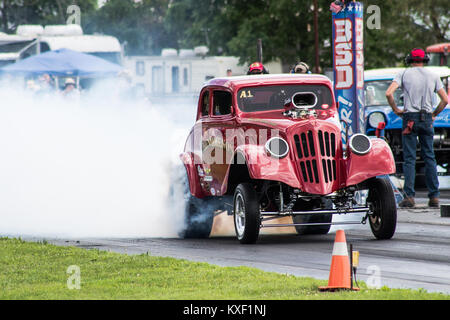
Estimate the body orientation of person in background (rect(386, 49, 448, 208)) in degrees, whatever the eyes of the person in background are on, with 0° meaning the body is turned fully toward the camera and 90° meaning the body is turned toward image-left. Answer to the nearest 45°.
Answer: approximately 180°

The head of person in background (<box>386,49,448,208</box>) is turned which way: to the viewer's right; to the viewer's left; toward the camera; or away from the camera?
away from the camera

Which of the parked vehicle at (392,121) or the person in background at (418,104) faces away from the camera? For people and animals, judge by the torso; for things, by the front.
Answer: the person in background

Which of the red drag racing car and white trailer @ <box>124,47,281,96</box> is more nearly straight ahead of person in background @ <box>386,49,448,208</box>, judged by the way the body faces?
the white trailer

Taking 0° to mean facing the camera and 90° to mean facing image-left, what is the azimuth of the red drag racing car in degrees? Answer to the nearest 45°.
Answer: approximately 315°

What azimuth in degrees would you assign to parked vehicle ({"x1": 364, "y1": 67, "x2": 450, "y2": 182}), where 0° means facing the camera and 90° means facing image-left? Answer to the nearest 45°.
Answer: approximately 45°

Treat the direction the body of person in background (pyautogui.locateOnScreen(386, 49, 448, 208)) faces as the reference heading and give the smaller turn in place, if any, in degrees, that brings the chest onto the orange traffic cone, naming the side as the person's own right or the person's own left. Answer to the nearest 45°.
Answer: approximately 180°

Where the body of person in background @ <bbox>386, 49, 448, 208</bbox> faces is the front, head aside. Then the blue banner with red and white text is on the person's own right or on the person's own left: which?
on the person's own left

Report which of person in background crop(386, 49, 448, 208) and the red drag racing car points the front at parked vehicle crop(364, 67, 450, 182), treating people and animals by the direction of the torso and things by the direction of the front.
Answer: the person in background

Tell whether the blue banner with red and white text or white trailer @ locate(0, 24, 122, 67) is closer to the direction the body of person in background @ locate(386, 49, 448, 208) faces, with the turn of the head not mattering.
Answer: the white trailer

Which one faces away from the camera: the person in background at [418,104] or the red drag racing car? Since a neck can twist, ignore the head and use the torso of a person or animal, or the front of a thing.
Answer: the person in background

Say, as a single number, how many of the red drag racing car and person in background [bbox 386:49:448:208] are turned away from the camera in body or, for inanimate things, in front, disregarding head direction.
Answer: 1

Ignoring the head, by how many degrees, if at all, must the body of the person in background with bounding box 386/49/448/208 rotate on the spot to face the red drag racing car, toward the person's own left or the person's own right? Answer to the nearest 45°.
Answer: approximately 135° to the person's own left
